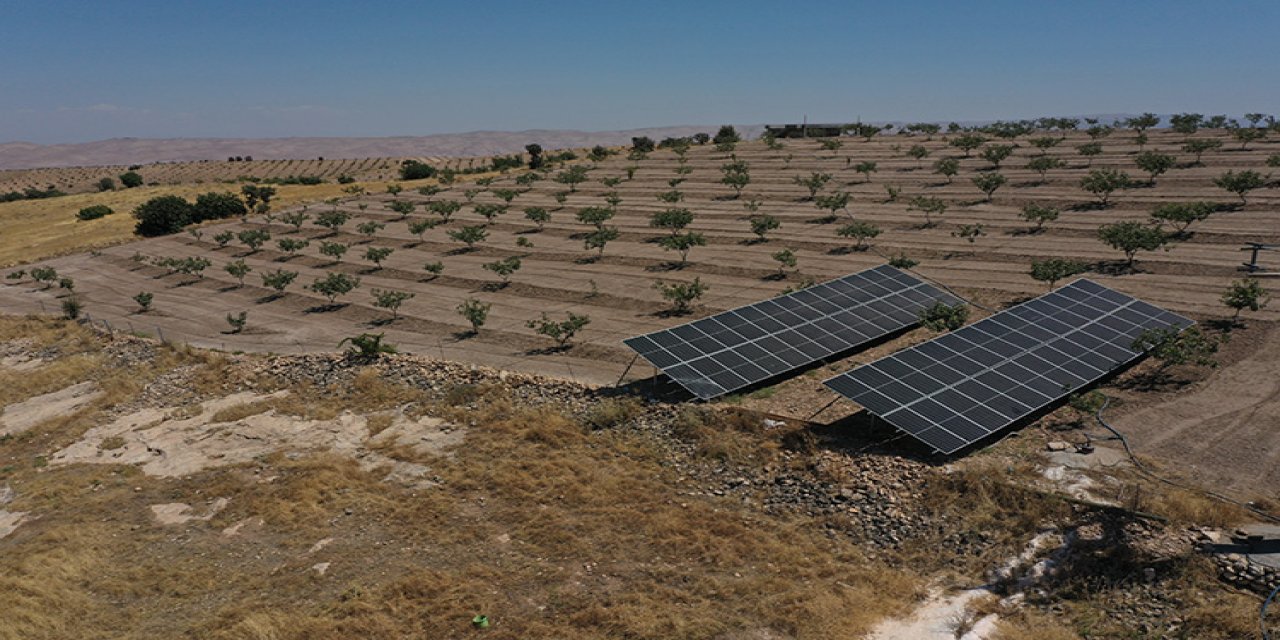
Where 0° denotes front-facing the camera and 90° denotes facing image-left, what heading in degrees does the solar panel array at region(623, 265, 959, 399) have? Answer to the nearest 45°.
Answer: approximately 315°

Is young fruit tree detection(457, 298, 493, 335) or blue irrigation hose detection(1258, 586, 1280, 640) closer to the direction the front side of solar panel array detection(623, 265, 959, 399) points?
the blue irrigation hose

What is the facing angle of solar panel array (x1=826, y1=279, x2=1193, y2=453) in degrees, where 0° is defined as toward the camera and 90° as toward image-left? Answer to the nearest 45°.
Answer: approximately 315°

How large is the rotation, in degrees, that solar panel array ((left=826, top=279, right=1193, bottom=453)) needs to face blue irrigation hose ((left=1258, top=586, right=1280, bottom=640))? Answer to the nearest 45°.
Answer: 0° — it already faces it

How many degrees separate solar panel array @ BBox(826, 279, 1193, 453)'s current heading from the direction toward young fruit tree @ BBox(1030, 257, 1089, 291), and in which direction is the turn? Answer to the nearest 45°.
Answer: approximately 135° to its left

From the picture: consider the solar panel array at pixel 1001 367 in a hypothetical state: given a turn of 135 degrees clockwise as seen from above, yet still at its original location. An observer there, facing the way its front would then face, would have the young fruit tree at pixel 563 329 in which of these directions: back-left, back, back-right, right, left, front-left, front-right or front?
front

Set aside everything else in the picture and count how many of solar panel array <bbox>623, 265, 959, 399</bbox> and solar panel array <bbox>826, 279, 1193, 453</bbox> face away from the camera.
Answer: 0

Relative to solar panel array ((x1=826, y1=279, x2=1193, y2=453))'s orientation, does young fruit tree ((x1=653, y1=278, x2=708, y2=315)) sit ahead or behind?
behind

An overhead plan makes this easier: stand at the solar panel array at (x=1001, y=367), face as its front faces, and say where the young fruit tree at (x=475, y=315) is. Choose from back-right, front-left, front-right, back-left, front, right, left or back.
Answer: back-right

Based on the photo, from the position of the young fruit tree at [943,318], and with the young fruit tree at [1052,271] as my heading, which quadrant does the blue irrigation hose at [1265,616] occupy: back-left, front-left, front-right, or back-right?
back-right

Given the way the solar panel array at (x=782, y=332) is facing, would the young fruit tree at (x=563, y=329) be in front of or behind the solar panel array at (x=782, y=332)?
behind

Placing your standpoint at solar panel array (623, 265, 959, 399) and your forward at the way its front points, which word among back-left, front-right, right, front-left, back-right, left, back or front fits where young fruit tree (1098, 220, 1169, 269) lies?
left
